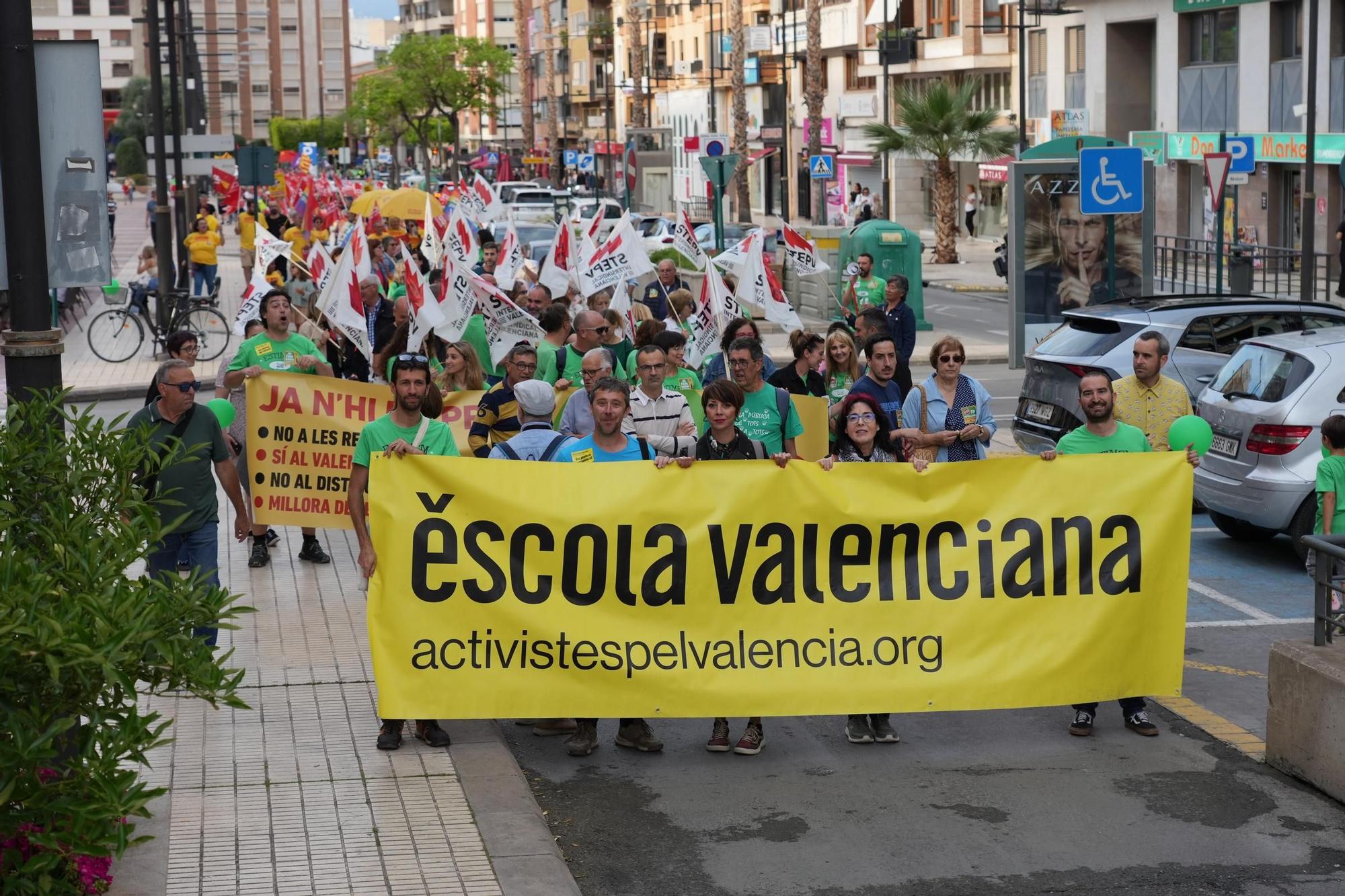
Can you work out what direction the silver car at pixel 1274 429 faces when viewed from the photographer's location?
facing away from the viewer and to the right of the viewer

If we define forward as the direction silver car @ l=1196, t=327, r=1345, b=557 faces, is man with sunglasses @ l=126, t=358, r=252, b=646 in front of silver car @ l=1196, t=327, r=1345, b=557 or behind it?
behind

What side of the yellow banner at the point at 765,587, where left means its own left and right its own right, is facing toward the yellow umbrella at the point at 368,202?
back

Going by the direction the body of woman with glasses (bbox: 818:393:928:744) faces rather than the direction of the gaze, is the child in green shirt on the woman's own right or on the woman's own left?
on the woman's own left

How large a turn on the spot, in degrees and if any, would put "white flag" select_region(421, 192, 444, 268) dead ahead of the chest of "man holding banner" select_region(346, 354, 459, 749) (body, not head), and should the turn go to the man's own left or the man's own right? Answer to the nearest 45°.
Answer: approximately 180°

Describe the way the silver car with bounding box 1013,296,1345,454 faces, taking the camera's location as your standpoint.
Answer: facing away from the viewer and to the right of the viewer

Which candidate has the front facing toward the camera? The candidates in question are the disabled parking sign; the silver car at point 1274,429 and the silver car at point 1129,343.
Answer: the disabled parking sign

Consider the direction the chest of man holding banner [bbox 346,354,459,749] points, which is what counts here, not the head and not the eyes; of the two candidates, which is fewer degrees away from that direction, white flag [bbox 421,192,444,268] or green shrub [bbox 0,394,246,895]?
the green shrub

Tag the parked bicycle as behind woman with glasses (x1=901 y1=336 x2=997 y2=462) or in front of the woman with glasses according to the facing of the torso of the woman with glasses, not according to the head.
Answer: behind

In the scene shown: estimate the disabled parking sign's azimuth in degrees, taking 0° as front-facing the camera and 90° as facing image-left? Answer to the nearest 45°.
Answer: approximately 0°

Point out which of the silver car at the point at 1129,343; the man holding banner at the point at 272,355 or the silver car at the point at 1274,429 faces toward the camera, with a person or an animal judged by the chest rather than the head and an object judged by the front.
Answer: the man holding banner
